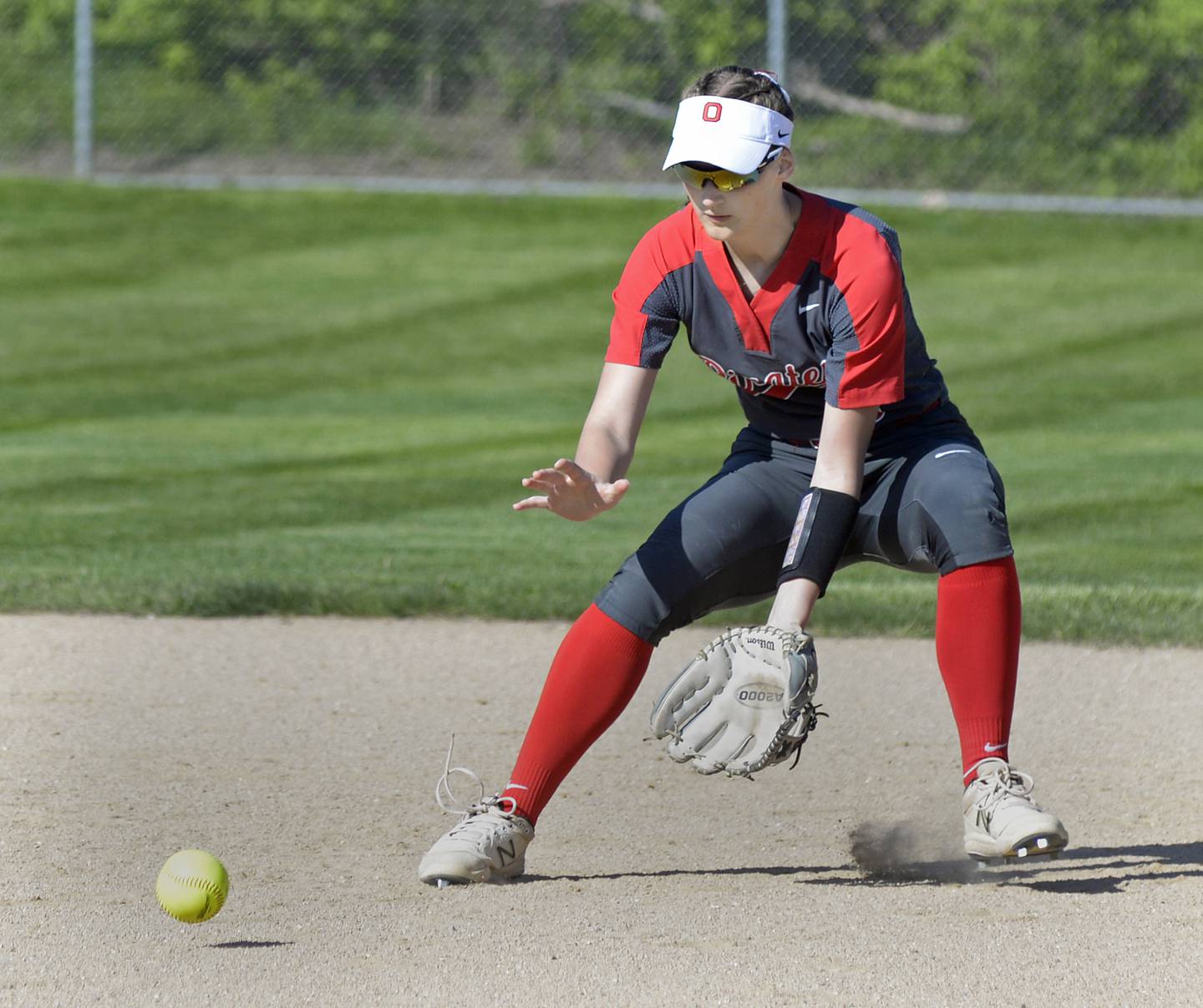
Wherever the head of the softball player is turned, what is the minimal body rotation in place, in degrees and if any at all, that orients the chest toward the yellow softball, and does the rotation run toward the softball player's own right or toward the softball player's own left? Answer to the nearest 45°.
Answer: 0° — they already face it

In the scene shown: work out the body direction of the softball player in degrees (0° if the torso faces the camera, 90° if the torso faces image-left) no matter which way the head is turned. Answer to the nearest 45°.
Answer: approximately 45°
